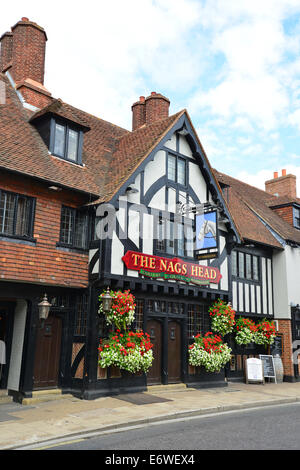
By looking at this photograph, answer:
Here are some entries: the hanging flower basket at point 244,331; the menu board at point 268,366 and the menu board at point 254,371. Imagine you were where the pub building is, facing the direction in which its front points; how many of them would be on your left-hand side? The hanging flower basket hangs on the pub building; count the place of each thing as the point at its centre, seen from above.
3

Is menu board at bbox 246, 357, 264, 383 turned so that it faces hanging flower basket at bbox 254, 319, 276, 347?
no

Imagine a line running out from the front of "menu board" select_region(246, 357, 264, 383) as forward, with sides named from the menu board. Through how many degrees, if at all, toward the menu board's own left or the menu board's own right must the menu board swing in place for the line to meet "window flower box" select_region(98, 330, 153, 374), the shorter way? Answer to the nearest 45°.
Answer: approximately 45° to the menu board's own right

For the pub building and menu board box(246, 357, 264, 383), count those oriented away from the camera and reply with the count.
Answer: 0

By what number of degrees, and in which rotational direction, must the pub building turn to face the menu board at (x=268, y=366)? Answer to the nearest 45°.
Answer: approximately 90° to its left

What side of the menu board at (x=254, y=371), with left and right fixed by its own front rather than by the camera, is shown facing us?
front

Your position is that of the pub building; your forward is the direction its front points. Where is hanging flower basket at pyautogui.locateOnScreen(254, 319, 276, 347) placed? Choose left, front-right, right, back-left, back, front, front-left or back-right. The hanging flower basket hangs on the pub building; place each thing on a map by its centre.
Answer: left

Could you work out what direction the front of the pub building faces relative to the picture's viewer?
facing the viewer and to the right of the viewer
